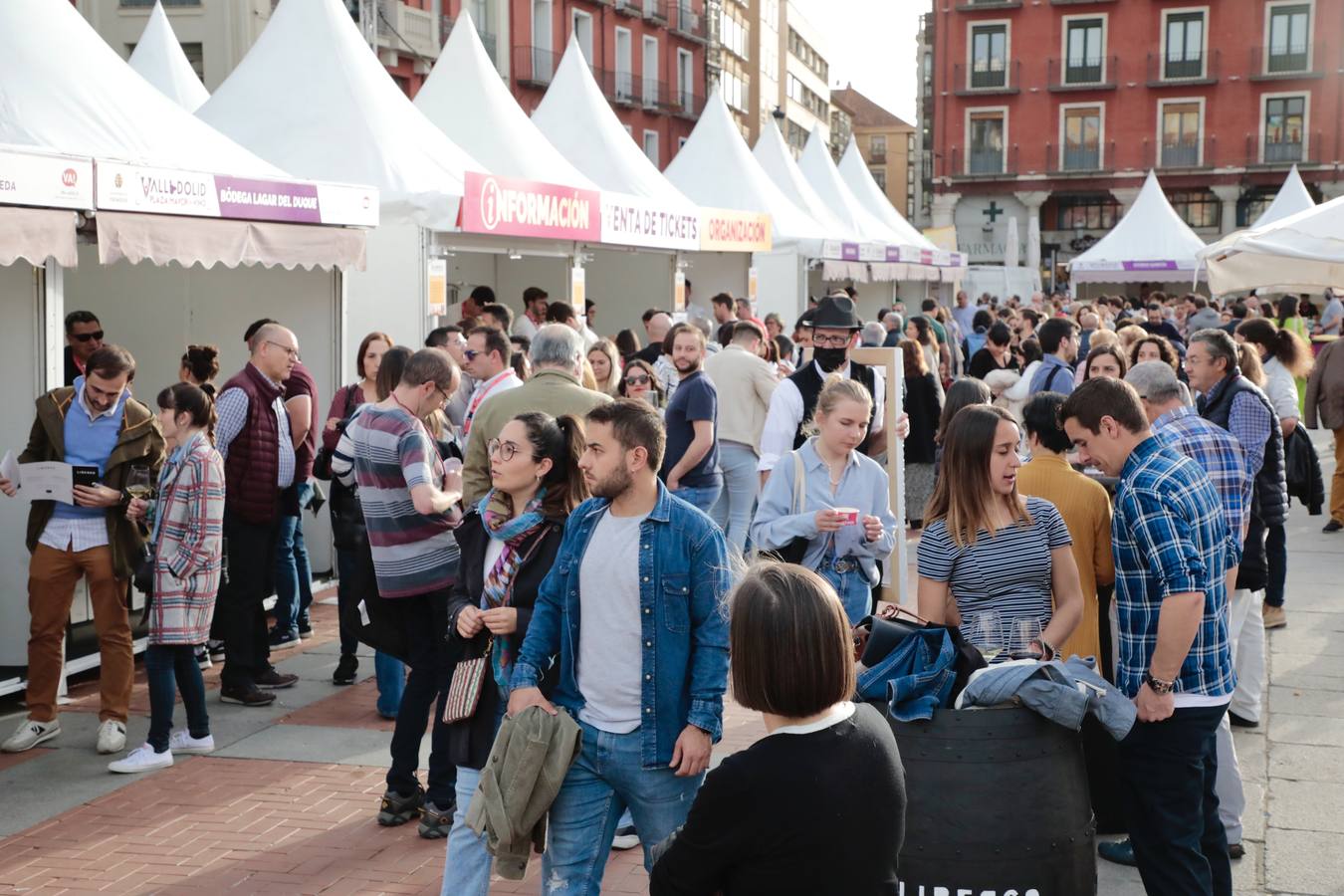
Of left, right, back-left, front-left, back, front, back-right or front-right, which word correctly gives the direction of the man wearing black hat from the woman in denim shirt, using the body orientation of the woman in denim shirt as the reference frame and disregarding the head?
back-left

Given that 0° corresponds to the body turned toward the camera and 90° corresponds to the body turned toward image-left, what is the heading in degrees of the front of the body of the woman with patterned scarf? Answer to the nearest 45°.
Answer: approximately 45°

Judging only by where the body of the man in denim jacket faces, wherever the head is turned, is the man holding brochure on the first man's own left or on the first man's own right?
on the first man's own right

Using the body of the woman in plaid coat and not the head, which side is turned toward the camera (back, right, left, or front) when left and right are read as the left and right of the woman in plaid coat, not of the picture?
left
